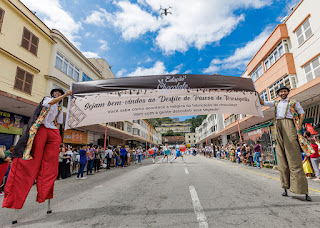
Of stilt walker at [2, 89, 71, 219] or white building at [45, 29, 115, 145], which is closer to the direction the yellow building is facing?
the stilt walker

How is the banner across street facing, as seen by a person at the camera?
facing the viewer

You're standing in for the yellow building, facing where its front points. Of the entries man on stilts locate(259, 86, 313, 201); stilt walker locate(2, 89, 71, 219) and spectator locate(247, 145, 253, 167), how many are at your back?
0

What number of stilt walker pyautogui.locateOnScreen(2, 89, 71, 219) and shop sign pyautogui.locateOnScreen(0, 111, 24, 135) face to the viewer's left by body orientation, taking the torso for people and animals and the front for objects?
0

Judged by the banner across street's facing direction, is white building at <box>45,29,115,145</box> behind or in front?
behind

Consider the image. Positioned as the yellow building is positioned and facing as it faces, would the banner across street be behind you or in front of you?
in front

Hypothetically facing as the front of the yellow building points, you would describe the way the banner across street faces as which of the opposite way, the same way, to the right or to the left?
to the right

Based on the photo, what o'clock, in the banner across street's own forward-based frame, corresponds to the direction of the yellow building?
The yellow building is roughly at 4 o'clock from the banner across street.

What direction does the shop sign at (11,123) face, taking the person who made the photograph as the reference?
facing the viewer and to the right of the viewer

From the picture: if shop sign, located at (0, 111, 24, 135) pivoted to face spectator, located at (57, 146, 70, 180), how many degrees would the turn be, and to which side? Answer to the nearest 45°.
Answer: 0° — it already faces them

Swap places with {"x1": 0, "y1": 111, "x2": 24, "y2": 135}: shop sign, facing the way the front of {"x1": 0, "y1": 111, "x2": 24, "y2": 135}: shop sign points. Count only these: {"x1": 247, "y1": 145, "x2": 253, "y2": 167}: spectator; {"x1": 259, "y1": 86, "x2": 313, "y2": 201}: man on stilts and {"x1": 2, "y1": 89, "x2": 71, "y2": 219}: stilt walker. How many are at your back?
0

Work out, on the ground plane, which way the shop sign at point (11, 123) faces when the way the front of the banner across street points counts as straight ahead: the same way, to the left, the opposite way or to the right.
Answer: to the left

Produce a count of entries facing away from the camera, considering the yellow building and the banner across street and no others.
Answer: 0

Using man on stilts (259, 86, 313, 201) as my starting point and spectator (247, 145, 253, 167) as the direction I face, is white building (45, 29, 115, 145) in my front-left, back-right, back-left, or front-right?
front-left

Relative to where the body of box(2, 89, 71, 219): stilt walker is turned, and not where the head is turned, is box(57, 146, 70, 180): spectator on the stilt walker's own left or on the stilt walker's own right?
on the stilt walker's own left

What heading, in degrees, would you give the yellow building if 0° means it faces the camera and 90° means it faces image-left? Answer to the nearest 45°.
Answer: approximately 315°

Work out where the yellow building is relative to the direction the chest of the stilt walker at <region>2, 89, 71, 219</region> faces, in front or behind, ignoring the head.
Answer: behind
